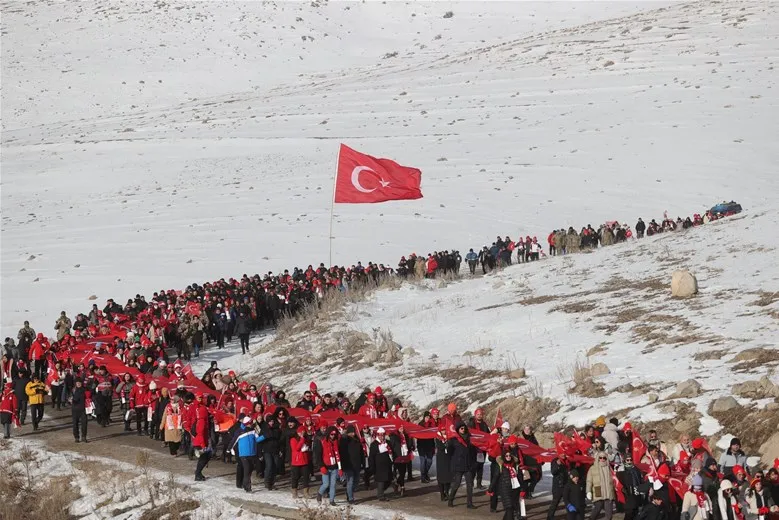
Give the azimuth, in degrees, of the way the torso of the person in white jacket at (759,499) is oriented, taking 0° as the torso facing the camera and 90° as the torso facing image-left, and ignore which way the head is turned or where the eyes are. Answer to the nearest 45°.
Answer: approximately 315°

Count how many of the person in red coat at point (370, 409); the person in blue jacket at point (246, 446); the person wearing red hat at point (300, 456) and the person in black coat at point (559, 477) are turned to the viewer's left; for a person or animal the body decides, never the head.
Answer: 0

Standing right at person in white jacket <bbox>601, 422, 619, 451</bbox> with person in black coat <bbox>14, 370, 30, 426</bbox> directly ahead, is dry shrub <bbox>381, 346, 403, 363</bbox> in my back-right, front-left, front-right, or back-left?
front-right

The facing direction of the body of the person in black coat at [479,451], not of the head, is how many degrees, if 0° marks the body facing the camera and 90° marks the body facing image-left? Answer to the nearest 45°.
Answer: approximately 315°

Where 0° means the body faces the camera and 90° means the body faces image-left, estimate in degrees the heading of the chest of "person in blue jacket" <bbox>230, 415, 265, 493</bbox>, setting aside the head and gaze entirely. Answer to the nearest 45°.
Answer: approximately 315°

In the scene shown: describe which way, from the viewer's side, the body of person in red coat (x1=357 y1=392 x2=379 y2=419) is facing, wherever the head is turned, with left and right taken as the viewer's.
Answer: facing the viewer and to the right of the viewer

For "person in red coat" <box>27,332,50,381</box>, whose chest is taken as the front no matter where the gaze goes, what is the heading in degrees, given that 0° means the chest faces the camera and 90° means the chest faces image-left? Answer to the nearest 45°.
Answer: approximately 315°

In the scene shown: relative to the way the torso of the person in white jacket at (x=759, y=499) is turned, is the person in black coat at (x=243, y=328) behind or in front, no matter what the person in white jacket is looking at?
behind

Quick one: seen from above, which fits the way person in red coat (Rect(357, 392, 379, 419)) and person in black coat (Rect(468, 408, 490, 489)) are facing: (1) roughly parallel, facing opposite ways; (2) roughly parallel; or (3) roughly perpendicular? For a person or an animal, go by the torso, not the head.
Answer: roughly parallel

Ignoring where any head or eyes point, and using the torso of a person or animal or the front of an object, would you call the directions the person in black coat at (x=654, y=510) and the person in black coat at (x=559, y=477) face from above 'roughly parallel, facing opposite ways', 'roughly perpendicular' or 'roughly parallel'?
roughly parallel

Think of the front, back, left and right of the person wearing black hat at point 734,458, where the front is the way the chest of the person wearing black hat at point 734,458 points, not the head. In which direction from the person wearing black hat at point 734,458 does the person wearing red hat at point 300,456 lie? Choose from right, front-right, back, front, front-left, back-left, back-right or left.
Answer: right

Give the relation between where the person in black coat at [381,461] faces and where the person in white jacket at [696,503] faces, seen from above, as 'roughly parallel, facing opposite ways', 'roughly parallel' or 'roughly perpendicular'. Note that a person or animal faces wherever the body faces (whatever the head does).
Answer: roughly parallel

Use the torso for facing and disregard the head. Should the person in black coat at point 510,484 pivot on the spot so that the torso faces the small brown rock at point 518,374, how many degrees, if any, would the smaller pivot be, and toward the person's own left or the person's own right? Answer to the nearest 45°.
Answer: approximately 135° to the person's own left

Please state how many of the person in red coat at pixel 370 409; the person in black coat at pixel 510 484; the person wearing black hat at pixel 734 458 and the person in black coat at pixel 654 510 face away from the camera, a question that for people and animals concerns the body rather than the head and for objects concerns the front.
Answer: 0

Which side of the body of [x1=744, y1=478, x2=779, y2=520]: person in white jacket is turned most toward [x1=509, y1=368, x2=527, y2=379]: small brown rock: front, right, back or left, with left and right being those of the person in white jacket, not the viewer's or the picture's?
back
